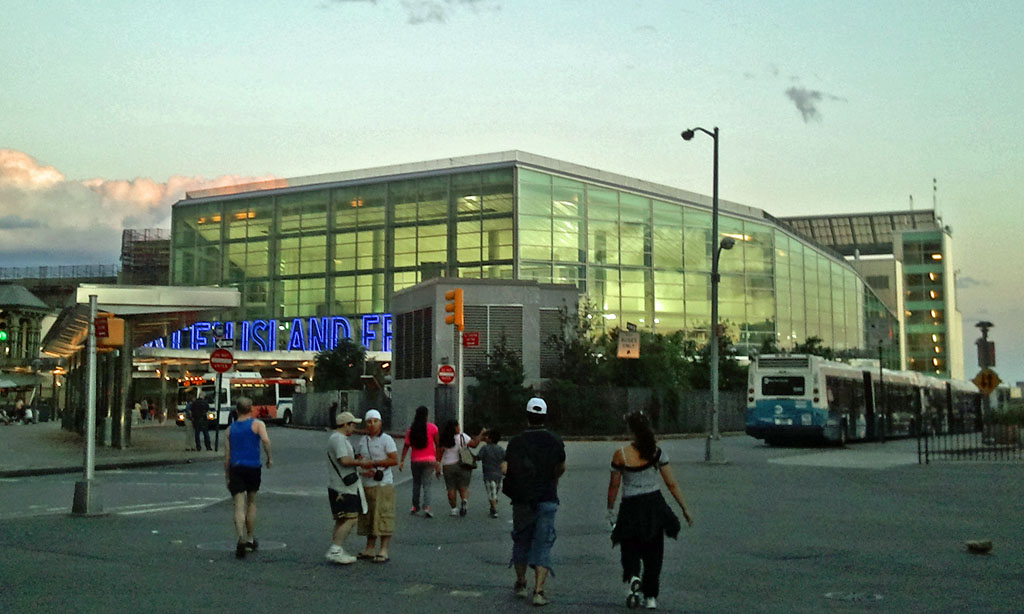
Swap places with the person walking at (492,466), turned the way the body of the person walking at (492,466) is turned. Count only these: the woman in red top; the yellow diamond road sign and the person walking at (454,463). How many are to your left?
2

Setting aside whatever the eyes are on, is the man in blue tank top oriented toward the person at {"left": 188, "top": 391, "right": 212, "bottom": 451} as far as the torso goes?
yes

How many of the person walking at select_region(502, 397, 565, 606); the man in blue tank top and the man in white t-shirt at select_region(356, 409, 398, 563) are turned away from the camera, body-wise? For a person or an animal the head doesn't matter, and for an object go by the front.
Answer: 2

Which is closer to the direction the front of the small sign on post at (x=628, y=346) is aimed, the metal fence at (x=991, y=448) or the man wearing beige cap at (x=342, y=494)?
the man wearing beige cap

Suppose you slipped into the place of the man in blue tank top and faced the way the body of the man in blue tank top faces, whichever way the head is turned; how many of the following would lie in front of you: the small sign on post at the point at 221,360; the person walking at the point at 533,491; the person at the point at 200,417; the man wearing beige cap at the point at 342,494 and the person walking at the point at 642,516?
2

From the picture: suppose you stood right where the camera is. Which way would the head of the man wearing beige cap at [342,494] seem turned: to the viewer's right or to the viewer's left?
to the viewer's right

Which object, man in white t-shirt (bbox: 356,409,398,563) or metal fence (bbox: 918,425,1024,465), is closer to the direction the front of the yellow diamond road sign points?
the man in white t-shirt

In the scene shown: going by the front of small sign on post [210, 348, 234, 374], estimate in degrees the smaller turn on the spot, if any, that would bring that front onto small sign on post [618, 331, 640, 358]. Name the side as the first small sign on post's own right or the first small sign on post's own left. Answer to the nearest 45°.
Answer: approximately 135° to the first small sign on post's own left

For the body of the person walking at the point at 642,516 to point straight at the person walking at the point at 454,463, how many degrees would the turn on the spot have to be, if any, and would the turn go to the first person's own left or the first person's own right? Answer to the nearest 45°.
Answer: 0° — they already face them
